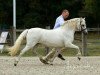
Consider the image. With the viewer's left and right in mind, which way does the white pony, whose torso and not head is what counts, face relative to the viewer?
facing to the right of the viewer
